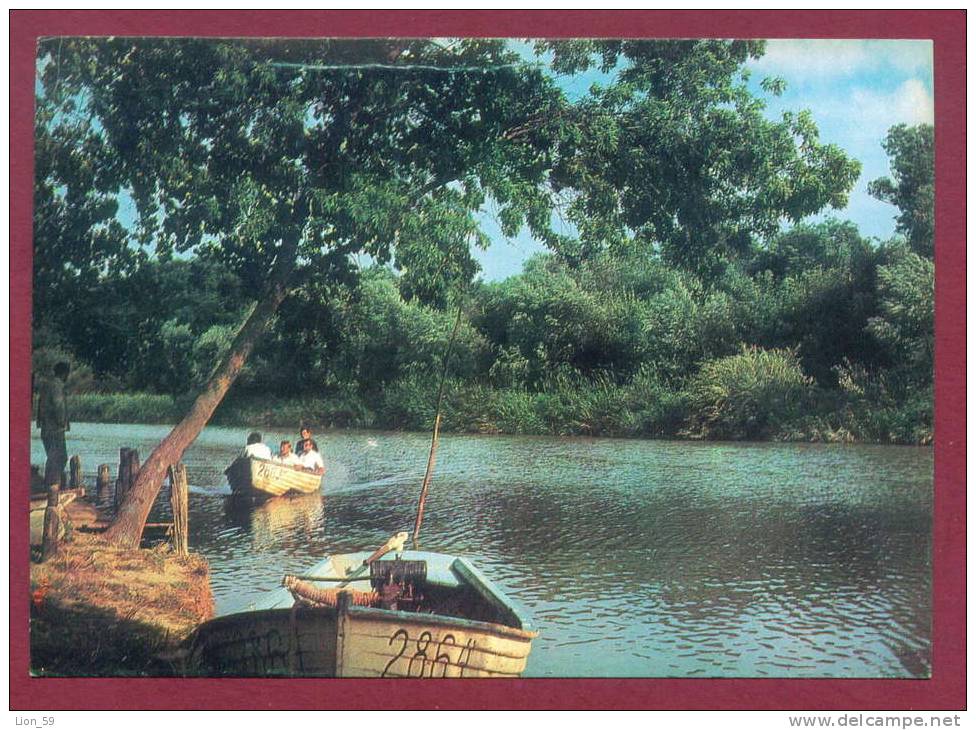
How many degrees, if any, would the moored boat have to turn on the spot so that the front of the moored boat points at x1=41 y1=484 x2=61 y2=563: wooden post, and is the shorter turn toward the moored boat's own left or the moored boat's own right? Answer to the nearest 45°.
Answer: approximately 90° to the moored boat's own right

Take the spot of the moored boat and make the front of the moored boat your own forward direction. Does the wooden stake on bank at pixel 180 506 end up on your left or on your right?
on your right

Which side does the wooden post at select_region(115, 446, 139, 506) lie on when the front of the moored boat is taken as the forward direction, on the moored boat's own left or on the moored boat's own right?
on the moored boat's own right
